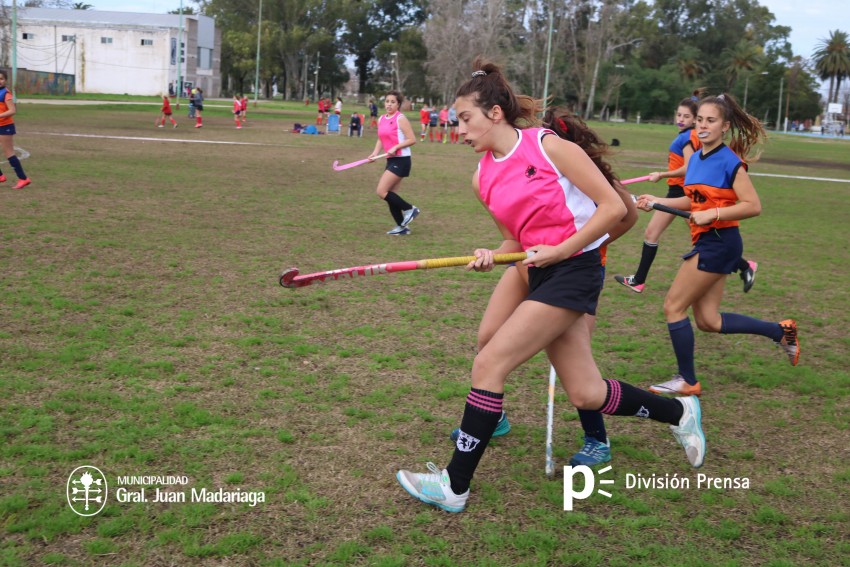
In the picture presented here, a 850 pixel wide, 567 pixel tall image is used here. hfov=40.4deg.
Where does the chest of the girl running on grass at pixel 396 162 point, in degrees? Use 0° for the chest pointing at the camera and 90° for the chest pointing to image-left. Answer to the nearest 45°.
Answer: approximately 45°

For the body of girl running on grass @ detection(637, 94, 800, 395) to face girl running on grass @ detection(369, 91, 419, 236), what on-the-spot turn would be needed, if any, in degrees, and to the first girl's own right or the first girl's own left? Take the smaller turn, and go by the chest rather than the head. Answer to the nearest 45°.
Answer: approximately 90° to the first girl's own right

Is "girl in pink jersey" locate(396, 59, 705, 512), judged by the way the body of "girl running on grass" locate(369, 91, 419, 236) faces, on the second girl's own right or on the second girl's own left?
on the second girl's own left

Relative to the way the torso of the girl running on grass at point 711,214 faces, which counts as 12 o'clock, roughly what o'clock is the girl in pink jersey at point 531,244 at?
The girl in pink jersey is roughly at 11 o'clock from the girl running on grass.

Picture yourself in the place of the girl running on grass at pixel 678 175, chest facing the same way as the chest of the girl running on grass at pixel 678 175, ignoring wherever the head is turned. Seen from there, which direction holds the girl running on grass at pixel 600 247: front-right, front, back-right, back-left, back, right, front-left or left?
left

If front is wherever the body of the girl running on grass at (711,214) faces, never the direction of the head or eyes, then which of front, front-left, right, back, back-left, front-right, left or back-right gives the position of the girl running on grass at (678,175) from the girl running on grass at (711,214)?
back-right

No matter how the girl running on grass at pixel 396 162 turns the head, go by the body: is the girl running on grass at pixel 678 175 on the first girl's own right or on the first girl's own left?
on the first girl's own left

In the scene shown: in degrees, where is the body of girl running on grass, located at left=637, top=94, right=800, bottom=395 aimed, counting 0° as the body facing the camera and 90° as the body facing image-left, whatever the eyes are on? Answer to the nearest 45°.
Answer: approximately 45°

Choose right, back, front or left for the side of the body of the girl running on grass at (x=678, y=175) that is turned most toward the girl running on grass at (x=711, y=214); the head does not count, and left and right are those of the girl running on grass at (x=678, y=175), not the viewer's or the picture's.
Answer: left

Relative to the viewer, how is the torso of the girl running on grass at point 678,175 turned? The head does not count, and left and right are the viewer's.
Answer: facing to the left of the viewer
